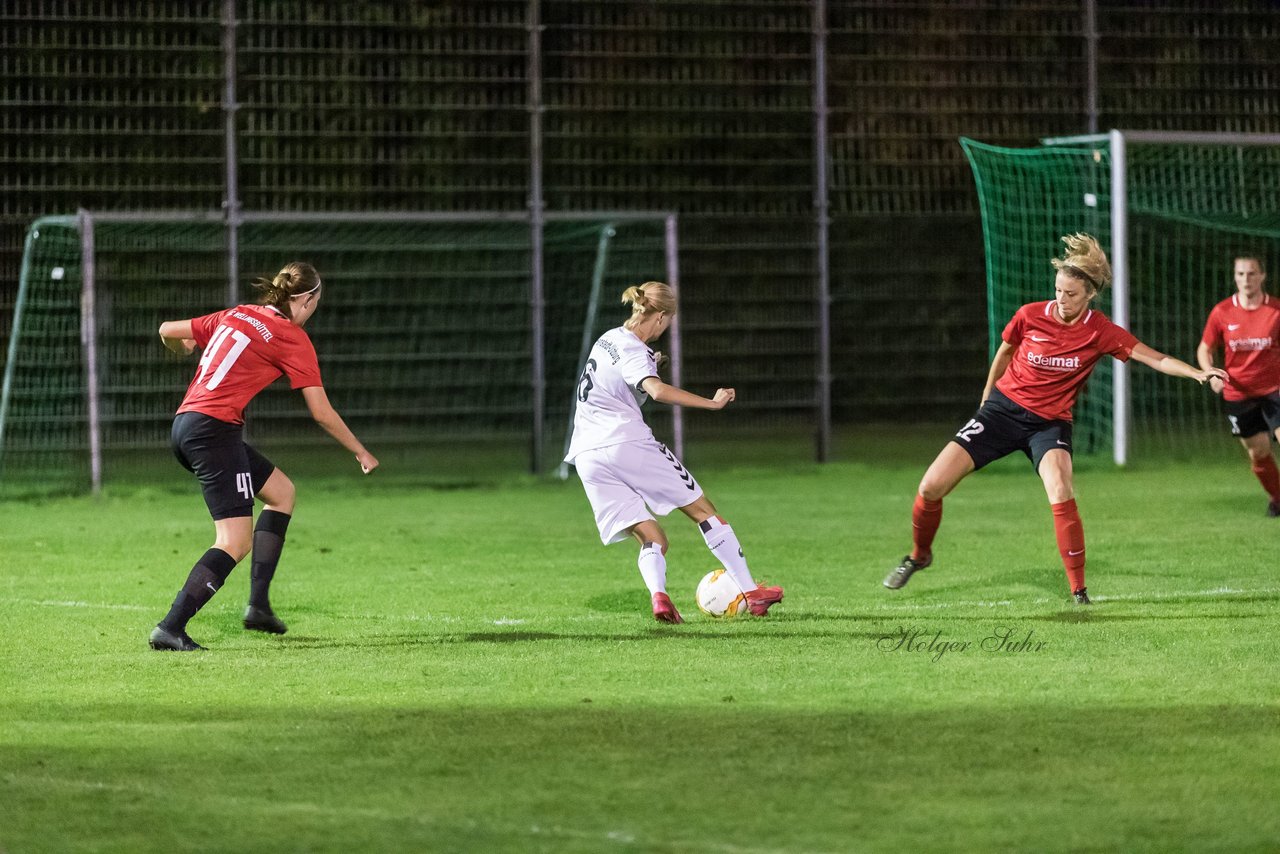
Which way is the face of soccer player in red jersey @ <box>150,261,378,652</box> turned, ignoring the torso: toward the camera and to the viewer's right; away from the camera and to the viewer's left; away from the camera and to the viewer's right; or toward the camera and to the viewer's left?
away from the camera and to the viewer's right

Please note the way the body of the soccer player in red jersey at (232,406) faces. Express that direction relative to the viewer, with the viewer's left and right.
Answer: facing away from the viewer and to the right of the viewer

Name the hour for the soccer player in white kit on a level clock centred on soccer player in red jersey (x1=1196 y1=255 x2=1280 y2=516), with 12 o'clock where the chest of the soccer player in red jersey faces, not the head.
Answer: The soccer player in white kit is roughly at 1 o'clock from the soccer player in red jersey.

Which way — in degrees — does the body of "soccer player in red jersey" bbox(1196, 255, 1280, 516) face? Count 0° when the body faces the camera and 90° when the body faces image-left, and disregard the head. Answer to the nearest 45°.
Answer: approximately 0°

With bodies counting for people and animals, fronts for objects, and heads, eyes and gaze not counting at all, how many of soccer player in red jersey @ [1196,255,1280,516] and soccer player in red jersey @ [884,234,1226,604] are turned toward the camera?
2

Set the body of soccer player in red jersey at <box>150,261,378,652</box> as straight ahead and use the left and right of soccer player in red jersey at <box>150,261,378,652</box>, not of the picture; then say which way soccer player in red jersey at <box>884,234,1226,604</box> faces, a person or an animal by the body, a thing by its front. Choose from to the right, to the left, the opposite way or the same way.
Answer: the opposite way

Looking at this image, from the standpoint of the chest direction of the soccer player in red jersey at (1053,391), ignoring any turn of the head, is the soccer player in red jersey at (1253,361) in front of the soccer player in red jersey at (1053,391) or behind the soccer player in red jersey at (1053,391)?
behind

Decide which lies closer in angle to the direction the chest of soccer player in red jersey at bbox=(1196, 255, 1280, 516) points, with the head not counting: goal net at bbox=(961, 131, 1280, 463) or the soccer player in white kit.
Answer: the soccer player in white kit

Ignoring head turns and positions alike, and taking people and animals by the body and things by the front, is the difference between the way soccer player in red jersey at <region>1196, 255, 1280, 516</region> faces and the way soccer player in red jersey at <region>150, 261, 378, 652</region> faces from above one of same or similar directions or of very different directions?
very different directions
